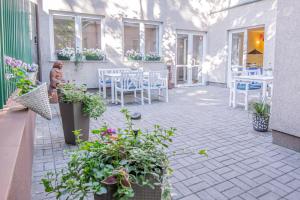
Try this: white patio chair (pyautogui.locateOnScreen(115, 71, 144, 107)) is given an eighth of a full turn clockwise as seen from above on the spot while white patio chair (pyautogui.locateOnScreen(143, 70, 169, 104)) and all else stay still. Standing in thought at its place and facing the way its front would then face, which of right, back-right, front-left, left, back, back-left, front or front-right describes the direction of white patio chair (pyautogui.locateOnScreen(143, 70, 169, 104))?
front-right

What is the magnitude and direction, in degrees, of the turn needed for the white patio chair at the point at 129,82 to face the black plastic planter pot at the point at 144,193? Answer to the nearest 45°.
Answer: approximately 135° to its left

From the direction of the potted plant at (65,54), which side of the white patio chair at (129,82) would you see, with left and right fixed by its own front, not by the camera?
front

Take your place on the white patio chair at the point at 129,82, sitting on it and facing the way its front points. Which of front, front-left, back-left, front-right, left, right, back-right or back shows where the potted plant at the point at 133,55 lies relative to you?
front-right

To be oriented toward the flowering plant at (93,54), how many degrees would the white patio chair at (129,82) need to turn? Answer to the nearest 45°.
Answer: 0° — it already faces it

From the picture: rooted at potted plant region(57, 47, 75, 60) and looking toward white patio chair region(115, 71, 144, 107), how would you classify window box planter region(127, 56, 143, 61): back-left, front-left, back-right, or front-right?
front-left

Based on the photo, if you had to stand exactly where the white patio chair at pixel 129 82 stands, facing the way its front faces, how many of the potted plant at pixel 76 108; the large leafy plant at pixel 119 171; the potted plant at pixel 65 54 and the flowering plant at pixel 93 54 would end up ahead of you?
2

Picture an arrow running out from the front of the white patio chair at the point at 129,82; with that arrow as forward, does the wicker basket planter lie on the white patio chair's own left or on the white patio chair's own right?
on the white patio chair's own left

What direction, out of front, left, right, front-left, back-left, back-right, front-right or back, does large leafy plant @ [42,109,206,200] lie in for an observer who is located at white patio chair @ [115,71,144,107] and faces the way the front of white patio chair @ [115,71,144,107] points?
back-left

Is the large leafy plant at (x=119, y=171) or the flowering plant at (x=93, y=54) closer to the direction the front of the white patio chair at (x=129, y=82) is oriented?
the flowering plant

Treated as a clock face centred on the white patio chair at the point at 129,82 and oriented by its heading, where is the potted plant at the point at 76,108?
The potted plant is roughly at 8 o'clock from the white patio chair.

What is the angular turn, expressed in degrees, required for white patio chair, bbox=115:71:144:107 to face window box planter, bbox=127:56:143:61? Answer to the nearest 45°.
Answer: approximately 45° to its right

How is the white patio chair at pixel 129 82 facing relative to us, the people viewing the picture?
facing away from the viewer and to the left of the viewer

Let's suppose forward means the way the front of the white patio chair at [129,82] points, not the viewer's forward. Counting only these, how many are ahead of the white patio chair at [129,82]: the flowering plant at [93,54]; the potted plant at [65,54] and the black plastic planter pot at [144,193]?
2

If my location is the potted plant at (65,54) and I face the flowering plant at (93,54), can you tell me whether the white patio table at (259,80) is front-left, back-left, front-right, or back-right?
front-right

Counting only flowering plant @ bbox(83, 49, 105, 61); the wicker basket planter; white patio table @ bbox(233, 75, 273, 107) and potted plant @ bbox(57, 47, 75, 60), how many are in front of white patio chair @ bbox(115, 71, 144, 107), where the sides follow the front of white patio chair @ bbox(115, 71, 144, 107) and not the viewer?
2
